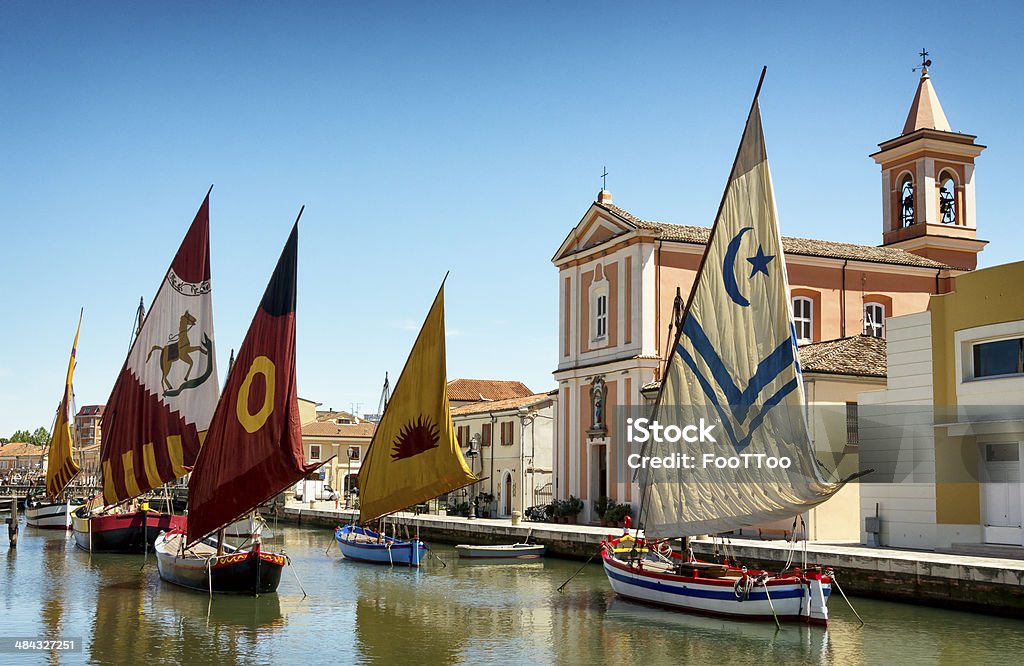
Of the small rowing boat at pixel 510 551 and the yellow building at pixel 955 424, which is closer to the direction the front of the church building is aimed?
the small rowing boat

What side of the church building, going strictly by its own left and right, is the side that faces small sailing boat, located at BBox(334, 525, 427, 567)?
front

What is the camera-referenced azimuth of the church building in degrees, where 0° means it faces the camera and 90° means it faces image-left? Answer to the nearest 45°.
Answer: approximately 45°

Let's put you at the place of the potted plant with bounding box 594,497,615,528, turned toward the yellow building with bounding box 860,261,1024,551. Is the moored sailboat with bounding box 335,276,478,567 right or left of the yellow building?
right

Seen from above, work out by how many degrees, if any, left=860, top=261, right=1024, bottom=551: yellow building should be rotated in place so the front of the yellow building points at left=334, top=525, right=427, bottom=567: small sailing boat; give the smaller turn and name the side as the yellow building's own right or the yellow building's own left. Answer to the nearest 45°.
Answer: approximately 45° to the yellow building's own right

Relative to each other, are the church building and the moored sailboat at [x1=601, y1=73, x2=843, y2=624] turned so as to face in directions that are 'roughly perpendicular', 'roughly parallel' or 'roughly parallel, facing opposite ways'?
roughly perpendicular

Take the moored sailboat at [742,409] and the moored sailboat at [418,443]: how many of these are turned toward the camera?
0

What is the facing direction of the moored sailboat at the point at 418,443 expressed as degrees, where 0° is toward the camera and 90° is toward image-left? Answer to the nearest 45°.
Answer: approximately 135°

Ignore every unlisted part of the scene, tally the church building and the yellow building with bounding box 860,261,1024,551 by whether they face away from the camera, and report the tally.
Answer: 0
